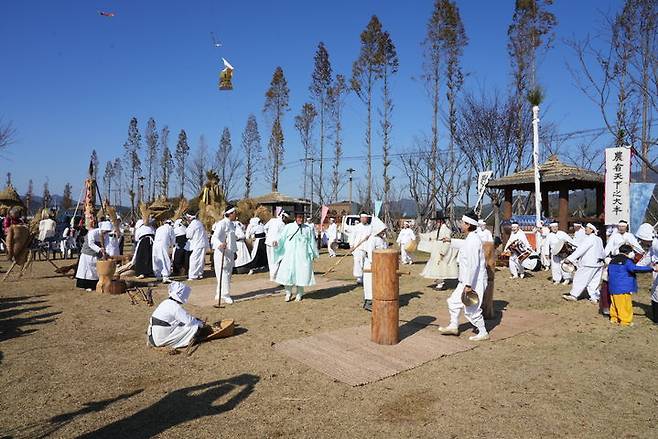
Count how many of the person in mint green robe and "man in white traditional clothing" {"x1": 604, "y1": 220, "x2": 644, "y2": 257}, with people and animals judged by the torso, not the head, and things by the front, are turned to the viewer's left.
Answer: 0

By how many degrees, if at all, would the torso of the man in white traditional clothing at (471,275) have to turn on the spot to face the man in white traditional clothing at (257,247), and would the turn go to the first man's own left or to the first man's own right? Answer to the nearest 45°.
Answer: approximately 45° to the first man's own right

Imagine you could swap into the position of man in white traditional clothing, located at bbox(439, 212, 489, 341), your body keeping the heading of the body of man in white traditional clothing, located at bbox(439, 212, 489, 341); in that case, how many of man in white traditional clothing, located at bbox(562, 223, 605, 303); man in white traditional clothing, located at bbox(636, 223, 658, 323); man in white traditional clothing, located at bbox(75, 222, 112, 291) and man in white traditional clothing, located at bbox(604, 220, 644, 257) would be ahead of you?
1

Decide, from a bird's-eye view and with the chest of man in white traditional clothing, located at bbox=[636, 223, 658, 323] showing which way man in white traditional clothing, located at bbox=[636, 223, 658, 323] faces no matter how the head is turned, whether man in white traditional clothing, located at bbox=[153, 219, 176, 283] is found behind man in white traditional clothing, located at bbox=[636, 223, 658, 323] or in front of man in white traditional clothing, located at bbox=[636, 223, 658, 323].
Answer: in front

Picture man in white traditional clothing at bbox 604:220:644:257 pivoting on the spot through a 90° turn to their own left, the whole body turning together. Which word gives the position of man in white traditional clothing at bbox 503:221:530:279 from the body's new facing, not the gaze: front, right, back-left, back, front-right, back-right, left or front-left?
back-left

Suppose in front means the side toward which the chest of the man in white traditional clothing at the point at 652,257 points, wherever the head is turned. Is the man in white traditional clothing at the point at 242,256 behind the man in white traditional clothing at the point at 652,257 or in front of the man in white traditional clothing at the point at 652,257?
in front

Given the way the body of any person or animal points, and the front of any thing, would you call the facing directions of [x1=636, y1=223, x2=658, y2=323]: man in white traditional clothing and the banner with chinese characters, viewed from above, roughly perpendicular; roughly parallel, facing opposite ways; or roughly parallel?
roughly perpendicular

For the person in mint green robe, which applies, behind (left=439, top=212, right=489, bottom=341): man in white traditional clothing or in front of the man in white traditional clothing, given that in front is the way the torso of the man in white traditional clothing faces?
in front

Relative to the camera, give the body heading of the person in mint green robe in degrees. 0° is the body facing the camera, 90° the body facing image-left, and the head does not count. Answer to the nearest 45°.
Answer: approximately 0°

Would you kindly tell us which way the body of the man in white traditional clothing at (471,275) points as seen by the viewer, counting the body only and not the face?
to the viewer's left

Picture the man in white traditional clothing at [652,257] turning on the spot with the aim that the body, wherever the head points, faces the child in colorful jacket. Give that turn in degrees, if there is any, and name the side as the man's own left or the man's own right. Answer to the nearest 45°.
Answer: approximately 45° to the man's own left

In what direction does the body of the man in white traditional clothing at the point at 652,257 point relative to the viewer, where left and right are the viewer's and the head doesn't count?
facing to the left of the viewer

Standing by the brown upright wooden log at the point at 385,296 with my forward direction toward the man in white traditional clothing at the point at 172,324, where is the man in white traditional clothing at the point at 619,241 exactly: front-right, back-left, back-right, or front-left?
back-right

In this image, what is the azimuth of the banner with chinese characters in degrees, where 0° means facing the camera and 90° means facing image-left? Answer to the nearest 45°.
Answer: approximately 0°

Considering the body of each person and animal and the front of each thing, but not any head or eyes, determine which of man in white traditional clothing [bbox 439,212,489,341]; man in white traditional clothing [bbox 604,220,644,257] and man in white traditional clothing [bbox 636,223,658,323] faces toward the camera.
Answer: man in white traditional clothing [bbox 604,220,644,257]
